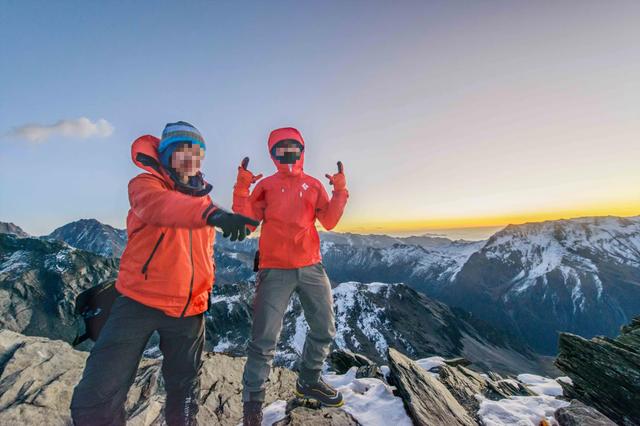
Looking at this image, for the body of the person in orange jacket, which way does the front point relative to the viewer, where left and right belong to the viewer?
facing the viewer and to the right of the viewer

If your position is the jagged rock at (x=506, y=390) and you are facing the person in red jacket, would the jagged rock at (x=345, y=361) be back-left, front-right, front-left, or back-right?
front-right

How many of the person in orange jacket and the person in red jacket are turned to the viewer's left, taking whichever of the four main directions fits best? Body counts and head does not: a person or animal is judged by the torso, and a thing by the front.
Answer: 0

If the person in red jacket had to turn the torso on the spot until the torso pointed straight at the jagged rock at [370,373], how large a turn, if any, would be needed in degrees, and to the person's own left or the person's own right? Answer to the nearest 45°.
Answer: approximately 135° to the person's own left

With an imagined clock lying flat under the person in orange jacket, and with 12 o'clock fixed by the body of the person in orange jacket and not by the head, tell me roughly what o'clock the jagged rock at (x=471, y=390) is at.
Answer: The jagged rock is roughly at 10 o'clock from the person in orange jacket.

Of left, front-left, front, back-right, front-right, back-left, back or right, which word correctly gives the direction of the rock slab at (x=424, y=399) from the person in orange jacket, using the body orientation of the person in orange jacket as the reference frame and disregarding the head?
front-left

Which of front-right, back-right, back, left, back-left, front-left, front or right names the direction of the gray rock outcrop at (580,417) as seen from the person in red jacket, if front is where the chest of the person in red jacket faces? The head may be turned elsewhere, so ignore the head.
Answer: left

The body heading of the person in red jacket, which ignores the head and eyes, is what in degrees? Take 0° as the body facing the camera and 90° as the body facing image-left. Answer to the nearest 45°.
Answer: approximately 0°
